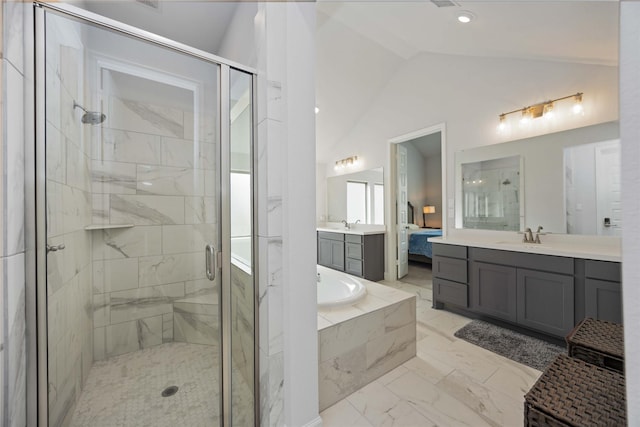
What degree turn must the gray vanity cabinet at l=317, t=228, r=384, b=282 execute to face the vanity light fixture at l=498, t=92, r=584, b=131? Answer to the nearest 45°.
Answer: approximately 90° to its left

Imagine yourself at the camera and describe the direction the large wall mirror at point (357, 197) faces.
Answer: facing the viewer and to the left of the viewer

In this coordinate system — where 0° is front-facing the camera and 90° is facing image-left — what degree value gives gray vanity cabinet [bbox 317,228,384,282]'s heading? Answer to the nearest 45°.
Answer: approximately 45°

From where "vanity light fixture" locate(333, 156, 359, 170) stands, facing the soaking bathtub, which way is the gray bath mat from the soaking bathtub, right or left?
left

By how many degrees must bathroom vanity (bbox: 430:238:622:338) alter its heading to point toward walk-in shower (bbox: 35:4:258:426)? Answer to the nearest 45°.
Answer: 0° — it already faces it

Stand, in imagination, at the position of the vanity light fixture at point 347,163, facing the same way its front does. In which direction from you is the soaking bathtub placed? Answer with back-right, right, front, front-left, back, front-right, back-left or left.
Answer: front-left

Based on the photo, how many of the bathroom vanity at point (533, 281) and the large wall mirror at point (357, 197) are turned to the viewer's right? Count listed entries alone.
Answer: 0

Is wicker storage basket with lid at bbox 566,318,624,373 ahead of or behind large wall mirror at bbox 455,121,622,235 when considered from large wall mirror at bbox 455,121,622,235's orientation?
ahead

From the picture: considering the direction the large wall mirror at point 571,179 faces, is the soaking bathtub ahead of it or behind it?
ahead

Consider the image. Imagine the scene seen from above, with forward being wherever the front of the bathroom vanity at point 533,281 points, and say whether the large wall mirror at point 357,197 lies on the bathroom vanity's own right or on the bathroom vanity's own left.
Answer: on the bathroom vanity's own right
